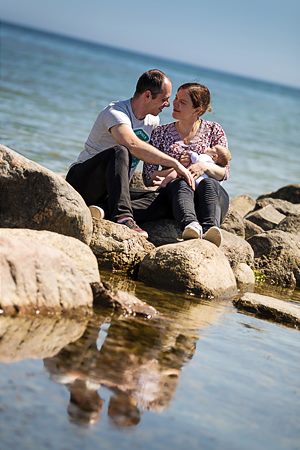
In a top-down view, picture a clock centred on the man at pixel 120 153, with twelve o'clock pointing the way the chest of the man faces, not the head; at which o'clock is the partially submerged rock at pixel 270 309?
The partially submerged rock is roughly at 12 o'clock from the man.

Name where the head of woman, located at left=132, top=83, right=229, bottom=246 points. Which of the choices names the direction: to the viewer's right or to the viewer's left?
to the viewer's left

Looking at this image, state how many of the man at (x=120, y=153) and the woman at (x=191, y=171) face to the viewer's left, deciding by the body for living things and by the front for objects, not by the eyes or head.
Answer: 0

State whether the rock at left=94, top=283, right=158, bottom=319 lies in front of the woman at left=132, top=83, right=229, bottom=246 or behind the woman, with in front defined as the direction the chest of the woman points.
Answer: in front

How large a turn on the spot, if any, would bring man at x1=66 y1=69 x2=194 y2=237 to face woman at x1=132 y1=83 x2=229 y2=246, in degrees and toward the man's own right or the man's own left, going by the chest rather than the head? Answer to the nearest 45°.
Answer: approximately 45° to the man's own left

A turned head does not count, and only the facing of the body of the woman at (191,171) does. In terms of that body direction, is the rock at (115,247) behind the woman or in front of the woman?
in front

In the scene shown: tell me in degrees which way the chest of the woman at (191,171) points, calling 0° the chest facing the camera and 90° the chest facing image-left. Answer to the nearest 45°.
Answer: approximately 0°

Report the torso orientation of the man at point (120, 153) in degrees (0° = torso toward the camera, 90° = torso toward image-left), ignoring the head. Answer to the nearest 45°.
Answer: approximately 315°

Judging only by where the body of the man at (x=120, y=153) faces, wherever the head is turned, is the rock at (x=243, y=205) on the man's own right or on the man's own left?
on the man's own left
